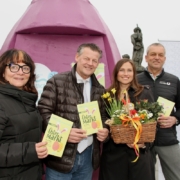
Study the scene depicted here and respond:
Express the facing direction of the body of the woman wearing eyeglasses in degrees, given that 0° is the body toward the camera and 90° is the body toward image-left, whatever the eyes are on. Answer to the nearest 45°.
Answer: approximately 315°

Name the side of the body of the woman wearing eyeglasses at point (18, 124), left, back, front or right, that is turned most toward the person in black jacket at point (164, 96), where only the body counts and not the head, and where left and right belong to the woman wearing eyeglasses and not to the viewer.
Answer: left

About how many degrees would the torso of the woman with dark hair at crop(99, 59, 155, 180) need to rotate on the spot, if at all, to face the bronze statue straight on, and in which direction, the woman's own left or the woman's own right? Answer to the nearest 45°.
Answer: approximately 180°

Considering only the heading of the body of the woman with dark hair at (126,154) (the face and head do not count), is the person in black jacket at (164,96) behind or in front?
behind

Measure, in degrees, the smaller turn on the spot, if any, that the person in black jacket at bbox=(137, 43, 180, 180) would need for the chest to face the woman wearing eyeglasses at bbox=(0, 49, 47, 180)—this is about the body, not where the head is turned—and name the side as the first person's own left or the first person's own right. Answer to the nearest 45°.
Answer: approximately 45° to the first person's own right

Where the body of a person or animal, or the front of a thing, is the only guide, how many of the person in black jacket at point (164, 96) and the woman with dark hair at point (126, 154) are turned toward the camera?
2

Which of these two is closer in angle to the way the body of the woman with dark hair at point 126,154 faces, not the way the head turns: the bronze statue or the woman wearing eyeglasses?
the woman wearing eyeglasses

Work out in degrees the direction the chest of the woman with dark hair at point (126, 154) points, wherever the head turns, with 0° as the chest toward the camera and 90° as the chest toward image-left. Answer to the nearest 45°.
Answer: approximately 0°
